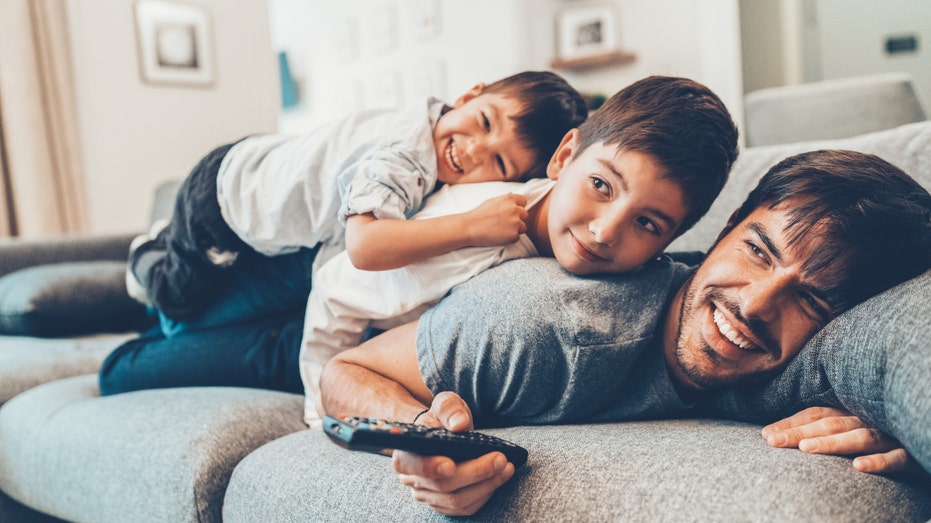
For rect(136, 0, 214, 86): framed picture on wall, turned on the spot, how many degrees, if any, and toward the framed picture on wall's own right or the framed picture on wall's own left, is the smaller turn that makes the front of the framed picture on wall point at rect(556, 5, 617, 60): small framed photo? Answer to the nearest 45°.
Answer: approximately 90° to the framed picture on wall's own left

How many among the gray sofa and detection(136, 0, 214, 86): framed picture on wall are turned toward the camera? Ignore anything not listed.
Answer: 2

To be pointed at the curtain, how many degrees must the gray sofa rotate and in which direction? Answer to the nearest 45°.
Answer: approximately 135° to its right

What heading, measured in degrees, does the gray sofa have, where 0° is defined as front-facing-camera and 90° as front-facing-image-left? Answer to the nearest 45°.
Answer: approximately 0°

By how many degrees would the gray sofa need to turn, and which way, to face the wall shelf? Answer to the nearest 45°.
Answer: approximately 180°

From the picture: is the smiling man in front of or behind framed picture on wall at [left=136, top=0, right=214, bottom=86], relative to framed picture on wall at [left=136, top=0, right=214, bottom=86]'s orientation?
in front

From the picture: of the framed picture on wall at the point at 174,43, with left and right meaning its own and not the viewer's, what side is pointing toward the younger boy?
front

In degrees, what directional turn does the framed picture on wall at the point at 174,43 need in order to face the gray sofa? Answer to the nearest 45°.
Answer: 0° — it already faces it

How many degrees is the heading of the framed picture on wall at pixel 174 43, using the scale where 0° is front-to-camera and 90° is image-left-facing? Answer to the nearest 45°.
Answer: approximately 0°

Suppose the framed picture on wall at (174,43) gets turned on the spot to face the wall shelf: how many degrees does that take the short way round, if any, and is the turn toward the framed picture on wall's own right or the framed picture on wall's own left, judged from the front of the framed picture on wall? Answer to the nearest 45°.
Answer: approximately 90° to the framed picture on wall's own left

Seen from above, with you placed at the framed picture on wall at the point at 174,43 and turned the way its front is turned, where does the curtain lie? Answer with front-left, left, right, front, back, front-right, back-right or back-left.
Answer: front-right
